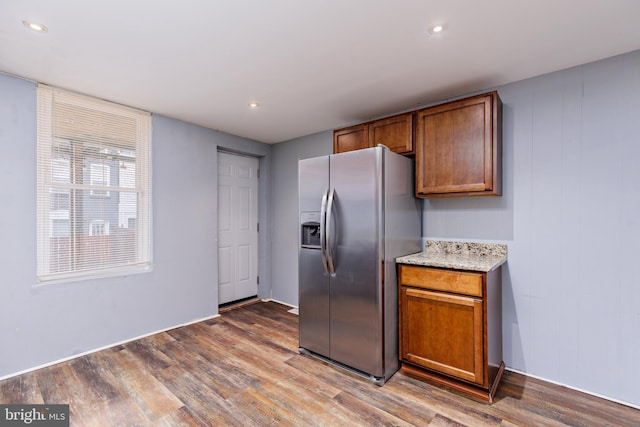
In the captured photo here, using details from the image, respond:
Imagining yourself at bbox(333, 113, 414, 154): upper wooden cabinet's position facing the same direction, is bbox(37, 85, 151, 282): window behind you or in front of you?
in front

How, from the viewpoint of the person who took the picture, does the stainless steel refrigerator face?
facing the viewer and to the left of the viewer

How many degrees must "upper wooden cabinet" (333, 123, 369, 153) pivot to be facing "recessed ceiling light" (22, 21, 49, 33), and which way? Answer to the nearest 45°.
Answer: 0° — it already faces it

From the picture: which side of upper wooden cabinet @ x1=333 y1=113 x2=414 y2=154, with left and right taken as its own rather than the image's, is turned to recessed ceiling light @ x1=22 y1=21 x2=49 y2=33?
front

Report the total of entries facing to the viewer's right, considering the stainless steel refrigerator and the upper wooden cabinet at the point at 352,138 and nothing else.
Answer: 0

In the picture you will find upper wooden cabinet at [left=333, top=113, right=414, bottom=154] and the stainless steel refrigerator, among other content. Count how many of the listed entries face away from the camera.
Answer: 0

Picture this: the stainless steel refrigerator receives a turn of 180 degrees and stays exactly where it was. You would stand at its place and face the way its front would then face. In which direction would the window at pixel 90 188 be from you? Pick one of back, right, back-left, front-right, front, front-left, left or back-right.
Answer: back-left

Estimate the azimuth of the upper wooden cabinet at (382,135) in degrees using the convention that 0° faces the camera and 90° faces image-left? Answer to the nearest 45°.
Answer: approximately 45°
